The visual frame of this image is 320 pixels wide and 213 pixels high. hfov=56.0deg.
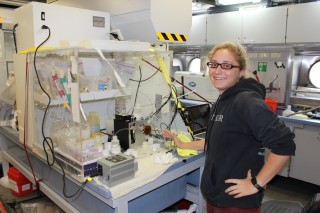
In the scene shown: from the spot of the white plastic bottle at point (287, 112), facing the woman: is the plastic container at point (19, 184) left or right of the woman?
right

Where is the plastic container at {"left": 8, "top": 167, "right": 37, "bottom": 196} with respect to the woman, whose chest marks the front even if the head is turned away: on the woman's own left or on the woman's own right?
on the woman's own right

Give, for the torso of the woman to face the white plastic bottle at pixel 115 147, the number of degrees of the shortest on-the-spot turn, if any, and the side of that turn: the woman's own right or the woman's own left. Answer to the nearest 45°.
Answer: approximately 45° to the woman's own right

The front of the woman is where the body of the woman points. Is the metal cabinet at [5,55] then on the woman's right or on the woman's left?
on the woman's right

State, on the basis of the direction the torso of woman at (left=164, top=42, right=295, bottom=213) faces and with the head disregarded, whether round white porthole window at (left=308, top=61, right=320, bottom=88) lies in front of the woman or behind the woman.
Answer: behind

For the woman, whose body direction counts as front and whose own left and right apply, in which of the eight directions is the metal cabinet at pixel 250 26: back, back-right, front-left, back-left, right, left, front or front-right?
back-right

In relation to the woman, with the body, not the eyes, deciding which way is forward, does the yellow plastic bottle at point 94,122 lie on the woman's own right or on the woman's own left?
on the woman's own right

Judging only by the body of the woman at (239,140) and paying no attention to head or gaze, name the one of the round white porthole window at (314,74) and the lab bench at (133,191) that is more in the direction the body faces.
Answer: the lab bench

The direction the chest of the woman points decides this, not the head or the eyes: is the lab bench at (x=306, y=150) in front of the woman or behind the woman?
behind

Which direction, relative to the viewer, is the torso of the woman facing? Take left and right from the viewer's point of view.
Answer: facing the viewer and to the left of the viewer
